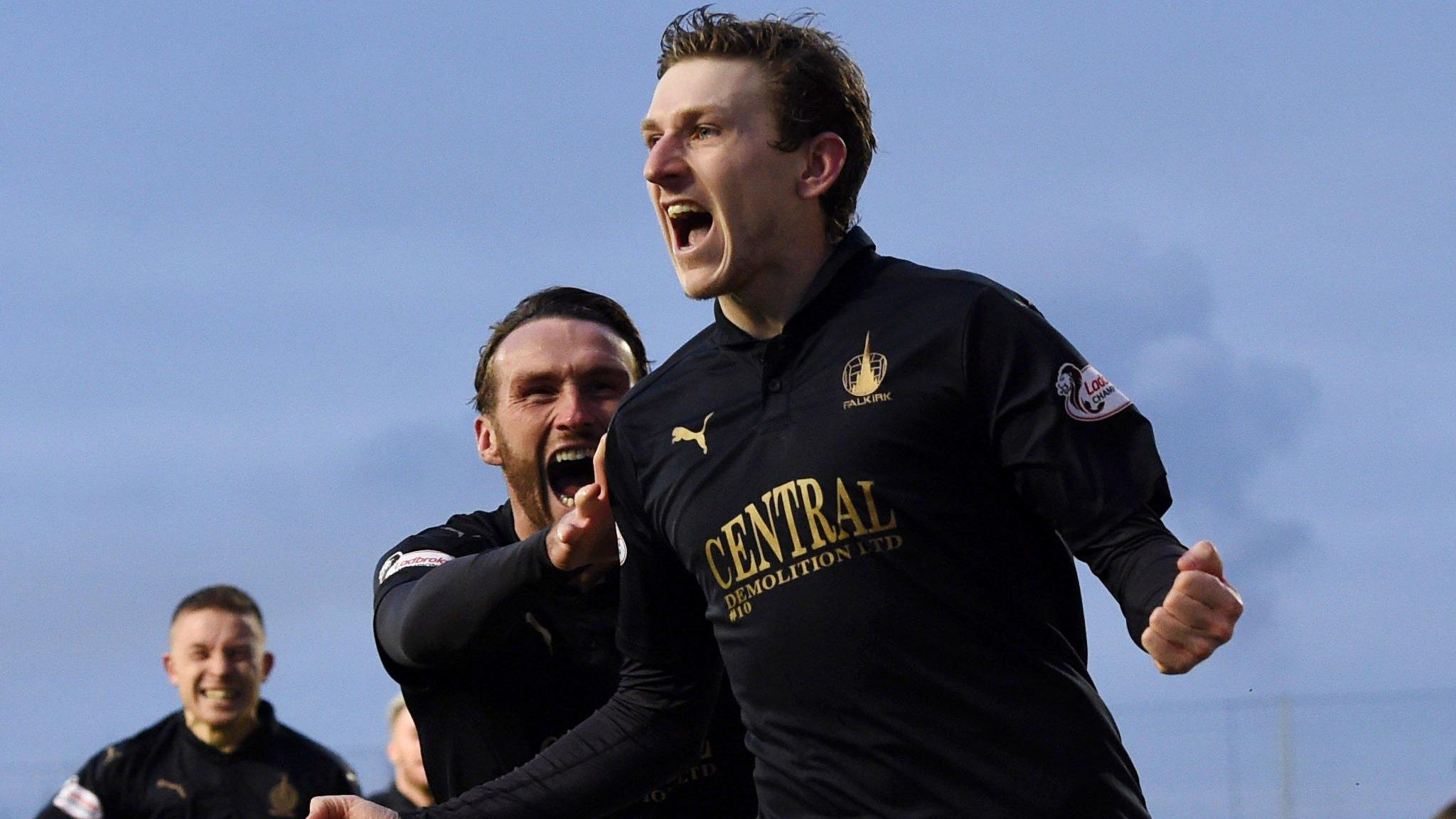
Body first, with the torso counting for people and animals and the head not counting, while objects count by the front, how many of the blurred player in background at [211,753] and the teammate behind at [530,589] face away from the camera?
0

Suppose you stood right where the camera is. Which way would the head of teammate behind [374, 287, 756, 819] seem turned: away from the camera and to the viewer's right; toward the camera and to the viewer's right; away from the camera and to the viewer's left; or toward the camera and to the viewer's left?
toward the camera and to the viewer's right

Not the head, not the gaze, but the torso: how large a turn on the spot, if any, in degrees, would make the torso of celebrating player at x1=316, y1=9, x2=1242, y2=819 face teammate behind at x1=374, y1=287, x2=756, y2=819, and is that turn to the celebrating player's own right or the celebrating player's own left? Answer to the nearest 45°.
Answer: approximately 90° to the celebrating player's own right

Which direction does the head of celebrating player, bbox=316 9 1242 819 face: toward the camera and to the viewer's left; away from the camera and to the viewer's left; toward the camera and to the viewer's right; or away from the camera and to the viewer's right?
toward the camera and to the viewer's left

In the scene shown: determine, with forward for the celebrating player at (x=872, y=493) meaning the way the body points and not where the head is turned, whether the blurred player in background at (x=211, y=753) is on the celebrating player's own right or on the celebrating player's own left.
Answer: on the celebrating player's own right

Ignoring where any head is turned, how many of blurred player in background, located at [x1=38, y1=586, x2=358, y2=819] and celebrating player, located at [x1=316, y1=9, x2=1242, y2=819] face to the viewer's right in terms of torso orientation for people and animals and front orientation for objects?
0

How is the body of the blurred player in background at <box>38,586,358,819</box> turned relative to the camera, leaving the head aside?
toward the camera

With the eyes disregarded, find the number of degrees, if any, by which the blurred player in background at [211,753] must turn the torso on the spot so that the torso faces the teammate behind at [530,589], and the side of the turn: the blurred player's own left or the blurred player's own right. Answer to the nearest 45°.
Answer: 0° — they already face them

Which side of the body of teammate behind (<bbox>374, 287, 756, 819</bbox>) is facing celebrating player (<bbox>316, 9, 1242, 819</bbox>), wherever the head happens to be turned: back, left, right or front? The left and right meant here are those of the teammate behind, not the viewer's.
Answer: front
